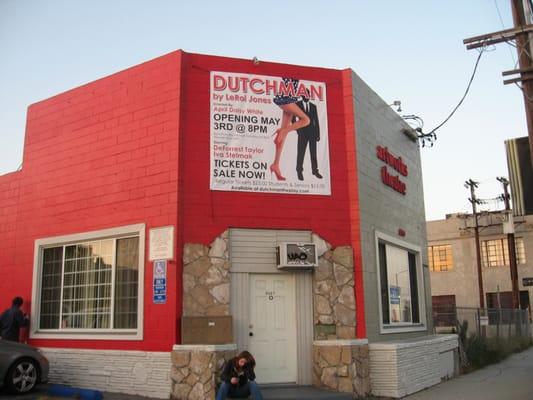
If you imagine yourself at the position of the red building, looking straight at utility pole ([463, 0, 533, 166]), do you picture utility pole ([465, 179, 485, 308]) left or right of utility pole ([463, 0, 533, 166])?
left

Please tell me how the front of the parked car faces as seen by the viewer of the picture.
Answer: facing to the right of the viewer

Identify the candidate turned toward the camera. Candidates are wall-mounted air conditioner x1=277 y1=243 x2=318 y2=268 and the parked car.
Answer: the wall-mounted air conditioner

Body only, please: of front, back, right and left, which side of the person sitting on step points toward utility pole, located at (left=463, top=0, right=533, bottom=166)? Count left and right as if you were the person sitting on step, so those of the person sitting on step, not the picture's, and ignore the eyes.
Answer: left

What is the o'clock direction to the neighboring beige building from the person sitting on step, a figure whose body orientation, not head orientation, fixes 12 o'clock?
The neighboring beige building is roughly at 7 o'clock from the person sitting on step.

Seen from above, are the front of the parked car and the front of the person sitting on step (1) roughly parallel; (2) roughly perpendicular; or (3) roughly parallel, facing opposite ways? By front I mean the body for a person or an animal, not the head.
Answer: roughly perpendicular

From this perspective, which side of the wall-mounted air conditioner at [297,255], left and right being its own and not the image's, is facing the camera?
front

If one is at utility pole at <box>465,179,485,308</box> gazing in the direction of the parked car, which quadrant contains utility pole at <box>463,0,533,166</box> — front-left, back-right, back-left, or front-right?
front-left

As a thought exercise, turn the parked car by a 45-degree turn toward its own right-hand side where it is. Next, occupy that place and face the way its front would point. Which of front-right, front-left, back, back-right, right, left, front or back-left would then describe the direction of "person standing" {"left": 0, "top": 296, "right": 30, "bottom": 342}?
back-left

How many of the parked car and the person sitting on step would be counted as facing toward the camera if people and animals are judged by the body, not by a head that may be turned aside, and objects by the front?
1

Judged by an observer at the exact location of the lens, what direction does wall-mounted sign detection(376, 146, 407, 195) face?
facing the viewer and to the right of the viewer

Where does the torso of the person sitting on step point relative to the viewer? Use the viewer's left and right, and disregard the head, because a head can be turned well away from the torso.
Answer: facing the viewer

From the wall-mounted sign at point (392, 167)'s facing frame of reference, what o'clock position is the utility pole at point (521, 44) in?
The utility pole is roughly at 11 o'clock from the wall-mounted sign.

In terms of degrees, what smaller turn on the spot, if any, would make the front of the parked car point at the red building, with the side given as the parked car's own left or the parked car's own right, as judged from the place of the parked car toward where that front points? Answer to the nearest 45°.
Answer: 0° — it already faces it
